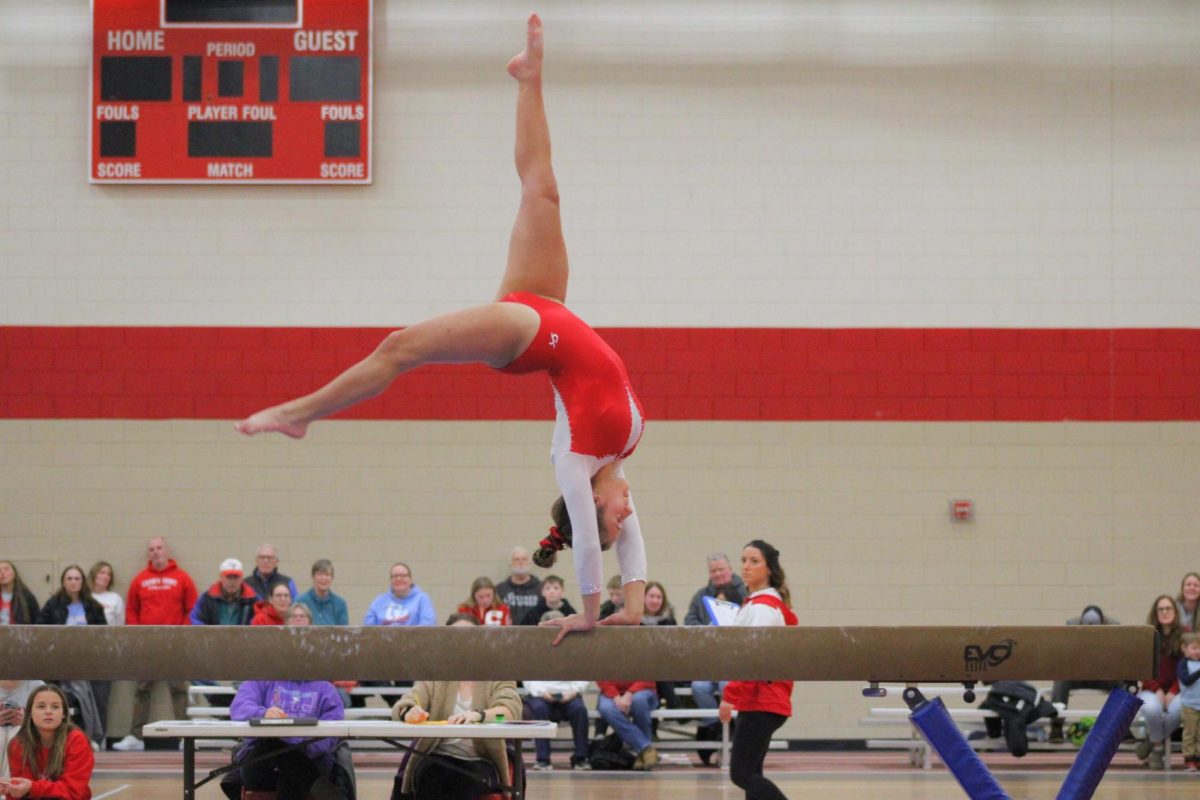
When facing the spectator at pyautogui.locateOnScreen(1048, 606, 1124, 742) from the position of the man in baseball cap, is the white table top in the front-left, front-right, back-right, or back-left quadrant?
front-right

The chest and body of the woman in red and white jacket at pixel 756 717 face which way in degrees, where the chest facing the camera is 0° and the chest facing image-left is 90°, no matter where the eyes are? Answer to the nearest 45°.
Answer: approximately 90°

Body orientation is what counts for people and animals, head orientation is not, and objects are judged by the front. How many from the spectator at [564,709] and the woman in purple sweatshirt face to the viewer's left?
0

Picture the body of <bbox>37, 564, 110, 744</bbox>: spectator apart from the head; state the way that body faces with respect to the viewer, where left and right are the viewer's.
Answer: facing the viewer

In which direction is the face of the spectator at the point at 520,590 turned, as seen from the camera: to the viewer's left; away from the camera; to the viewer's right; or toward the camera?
toward the camera

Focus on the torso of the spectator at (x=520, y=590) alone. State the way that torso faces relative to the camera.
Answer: toward the camera

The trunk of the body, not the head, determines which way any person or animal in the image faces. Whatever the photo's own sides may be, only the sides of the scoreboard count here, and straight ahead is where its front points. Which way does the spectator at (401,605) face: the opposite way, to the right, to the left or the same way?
the same way

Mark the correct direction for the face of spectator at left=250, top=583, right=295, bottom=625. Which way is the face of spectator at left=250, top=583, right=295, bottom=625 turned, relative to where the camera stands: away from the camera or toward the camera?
toward the camera

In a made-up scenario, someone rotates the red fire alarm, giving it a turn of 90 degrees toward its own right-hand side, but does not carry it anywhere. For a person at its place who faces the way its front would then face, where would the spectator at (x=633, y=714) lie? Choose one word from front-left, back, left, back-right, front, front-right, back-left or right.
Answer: front-left

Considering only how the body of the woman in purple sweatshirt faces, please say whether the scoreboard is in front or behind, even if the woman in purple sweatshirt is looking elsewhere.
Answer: behind

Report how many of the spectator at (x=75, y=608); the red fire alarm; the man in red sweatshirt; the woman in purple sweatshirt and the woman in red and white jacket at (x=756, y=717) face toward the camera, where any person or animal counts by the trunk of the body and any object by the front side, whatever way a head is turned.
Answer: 4

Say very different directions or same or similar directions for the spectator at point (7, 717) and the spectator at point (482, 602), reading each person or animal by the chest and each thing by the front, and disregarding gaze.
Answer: same or similar directions

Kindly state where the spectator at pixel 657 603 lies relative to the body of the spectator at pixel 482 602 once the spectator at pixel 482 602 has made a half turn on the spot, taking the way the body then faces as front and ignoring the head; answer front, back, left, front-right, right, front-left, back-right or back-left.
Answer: right

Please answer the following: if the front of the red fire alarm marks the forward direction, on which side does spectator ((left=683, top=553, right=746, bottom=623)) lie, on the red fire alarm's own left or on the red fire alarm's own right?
on the red fire alarm's own right

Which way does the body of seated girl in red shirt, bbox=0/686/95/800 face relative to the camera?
toward the camera

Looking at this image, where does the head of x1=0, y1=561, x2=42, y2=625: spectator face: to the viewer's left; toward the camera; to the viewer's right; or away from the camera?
toward the camera

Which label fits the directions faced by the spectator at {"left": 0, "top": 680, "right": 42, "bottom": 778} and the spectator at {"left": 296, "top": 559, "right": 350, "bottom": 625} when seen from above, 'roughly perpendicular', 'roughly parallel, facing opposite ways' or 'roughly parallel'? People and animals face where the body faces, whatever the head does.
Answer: roughly parallel
